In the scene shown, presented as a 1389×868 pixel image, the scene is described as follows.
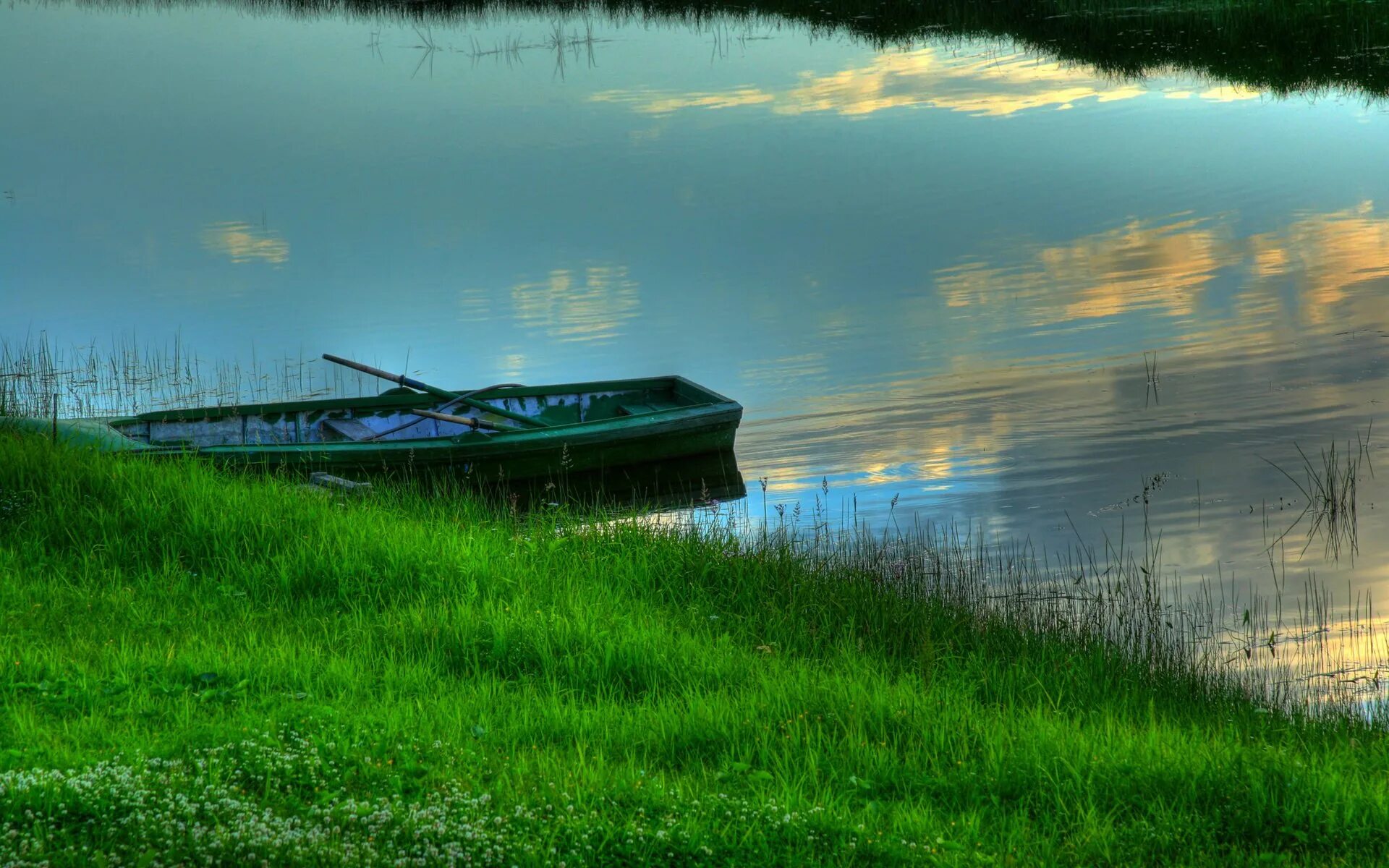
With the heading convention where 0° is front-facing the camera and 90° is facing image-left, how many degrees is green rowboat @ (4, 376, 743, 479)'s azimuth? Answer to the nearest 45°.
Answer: approximately 90°
